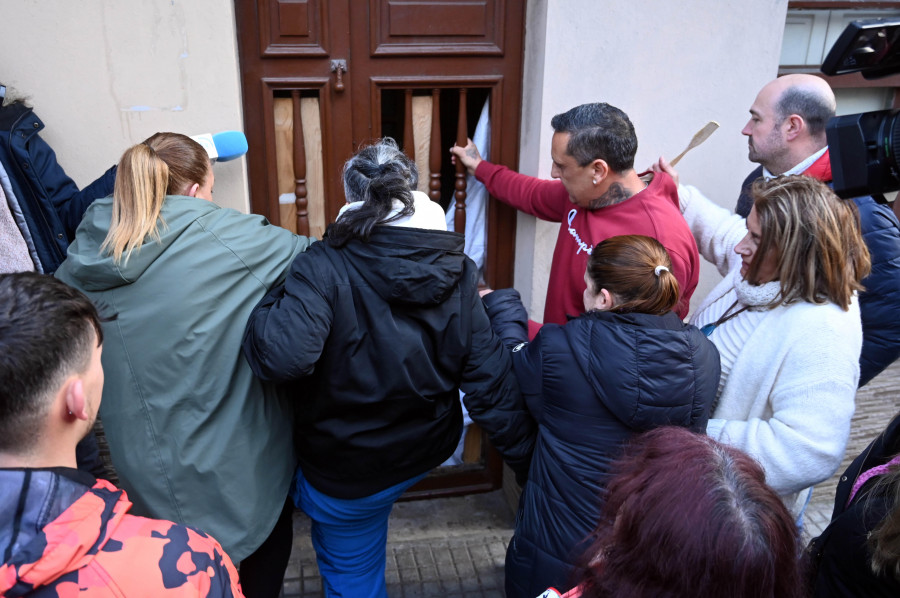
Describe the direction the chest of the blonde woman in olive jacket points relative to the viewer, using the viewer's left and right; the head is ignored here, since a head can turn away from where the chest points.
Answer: facing away from the viewer and to the right of the viewer

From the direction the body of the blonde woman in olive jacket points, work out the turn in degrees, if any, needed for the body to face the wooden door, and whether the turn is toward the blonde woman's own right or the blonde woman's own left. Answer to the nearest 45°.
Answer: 0° — they already face it

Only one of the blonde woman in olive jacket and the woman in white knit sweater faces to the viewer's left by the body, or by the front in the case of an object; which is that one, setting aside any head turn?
the woman in white knit sweater

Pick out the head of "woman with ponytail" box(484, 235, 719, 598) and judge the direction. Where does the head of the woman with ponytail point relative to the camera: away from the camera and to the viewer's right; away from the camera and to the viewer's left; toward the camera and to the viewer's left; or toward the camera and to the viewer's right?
away from the camera and to the viewer's left

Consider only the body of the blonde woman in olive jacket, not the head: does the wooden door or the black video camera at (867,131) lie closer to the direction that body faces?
the wooden door

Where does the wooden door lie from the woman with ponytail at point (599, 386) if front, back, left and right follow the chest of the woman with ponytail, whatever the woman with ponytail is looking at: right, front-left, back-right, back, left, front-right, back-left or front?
front

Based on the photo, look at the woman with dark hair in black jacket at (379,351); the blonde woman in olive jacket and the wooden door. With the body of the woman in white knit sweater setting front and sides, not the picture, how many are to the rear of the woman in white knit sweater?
0

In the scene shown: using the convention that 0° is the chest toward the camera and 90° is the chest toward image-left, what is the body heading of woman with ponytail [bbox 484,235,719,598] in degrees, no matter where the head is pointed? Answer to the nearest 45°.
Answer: approximately 135°

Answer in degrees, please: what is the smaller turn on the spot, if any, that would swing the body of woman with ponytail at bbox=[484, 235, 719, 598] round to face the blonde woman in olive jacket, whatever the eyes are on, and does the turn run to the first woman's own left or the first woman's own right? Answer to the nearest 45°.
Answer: approximately 45° to the first woman's own left

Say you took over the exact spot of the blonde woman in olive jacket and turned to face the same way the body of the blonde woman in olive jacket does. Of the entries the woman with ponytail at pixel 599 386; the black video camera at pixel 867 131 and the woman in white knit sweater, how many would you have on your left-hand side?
0

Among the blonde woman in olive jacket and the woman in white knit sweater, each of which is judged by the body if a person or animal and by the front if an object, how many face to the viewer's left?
1

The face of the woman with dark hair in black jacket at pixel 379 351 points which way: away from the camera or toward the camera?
away from the camera

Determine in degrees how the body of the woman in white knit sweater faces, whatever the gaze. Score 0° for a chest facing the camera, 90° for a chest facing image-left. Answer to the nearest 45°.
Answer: approximately 90°

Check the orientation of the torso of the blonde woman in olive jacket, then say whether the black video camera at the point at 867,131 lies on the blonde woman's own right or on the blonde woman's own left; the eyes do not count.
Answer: on the blonde woman's own right

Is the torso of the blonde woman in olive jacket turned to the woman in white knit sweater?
no
